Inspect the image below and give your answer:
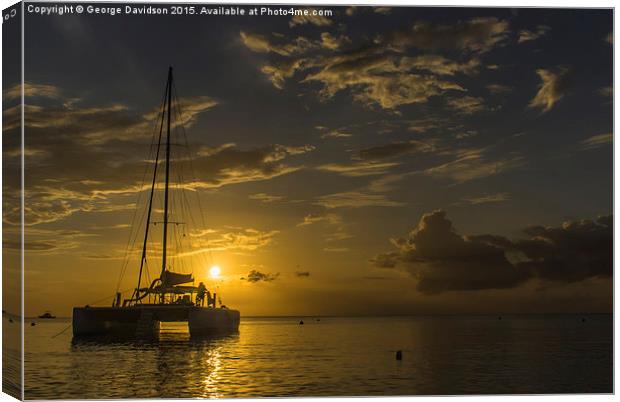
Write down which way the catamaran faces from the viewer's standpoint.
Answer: facing away from the viewer and to the left of the viewer
